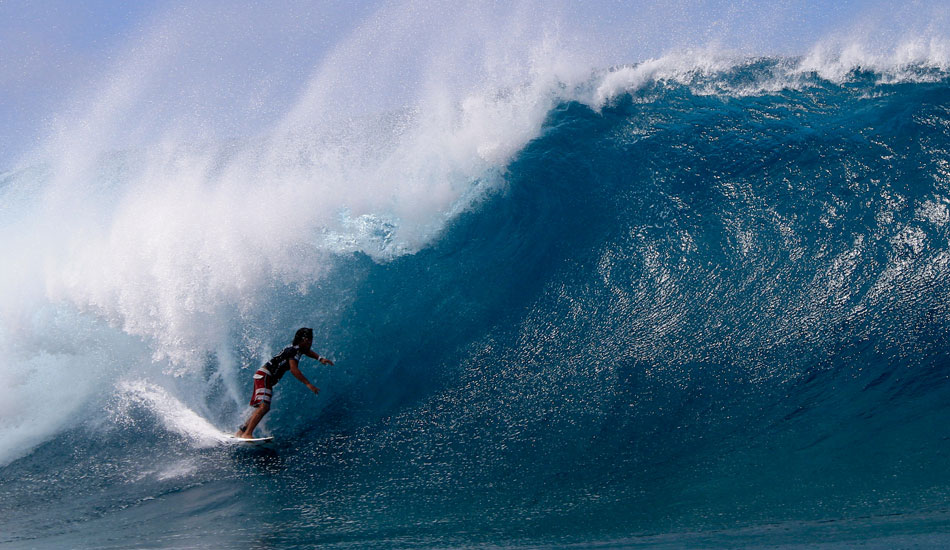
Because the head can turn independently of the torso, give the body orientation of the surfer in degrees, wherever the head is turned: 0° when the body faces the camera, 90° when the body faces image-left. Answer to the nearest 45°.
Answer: approximately 270°
